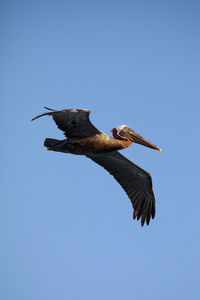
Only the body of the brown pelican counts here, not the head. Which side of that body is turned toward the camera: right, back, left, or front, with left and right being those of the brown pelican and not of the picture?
right
